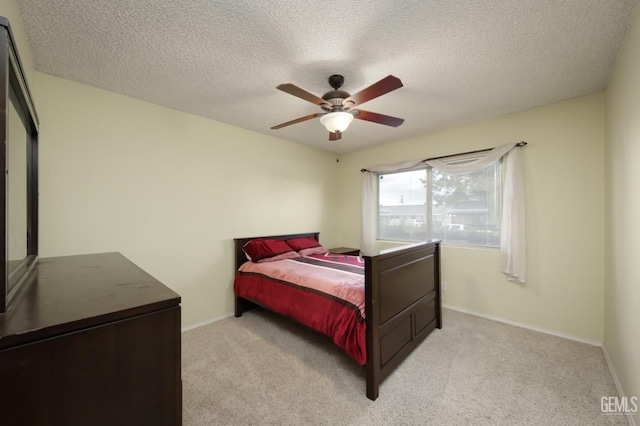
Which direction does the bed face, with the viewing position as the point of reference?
facing the viewer and to the right of the viewer

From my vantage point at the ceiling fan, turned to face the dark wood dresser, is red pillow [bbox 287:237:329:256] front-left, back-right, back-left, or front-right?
back-right

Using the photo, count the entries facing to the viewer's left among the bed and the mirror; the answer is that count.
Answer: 0

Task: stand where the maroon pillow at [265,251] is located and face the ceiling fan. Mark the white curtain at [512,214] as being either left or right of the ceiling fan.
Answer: left

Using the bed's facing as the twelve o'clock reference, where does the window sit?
The window is roughly at 9 o'clock from the bed.

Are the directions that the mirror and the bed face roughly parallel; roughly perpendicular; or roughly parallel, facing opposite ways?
roughly perpendicular

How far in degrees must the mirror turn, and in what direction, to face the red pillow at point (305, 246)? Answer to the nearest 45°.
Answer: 0° — it already faces it

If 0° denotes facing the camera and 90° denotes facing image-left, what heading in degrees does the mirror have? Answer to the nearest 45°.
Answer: approximately 270°

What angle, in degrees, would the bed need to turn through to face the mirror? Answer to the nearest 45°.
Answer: approximately 90° to its right

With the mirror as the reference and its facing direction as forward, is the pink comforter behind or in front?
in front
